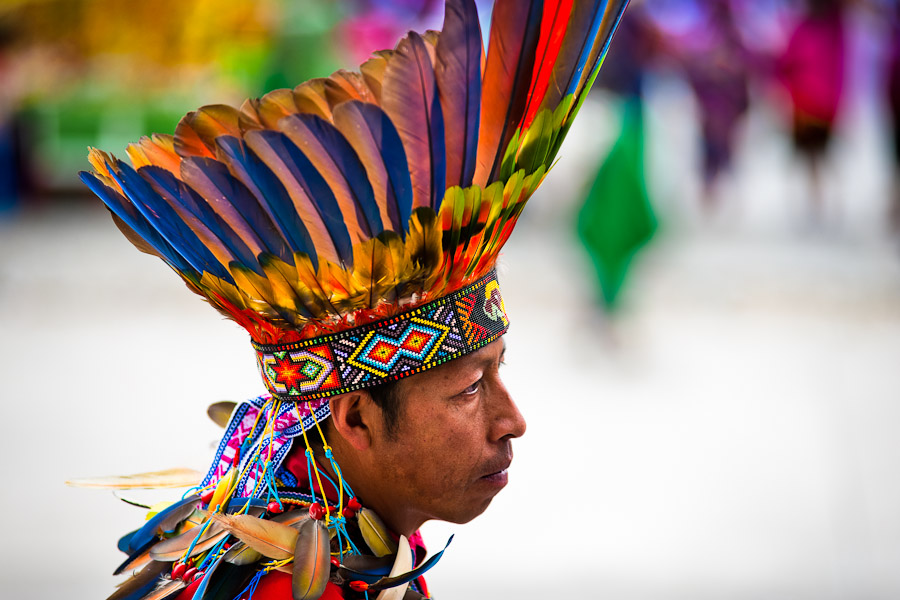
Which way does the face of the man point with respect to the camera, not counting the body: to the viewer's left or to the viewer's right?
to the viewer's right

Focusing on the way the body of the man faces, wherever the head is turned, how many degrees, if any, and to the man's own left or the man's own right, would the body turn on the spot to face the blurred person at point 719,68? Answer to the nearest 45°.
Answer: approximately 45° to the man's own left

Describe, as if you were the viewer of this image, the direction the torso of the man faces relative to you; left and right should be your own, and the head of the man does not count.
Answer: facing to the right of the viewer
